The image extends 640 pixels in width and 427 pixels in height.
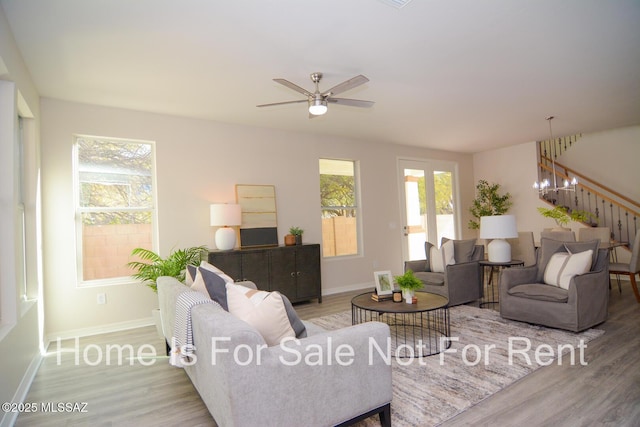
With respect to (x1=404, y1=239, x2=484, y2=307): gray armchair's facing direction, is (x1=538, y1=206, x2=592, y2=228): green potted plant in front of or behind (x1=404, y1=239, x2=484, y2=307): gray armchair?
behind

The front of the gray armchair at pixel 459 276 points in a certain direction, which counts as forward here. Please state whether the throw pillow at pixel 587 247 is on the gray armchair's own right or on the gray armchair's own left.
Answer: on the gray armchair's own left

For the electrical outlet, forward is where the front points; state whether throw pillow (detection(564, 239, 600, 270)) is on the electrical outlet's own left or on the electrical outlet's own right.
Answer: on the electrical outlet's own left

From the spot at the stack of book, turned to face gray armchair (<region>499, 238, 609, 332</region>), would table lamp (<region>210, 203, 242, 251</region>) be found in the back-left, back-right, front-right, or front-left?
back-left

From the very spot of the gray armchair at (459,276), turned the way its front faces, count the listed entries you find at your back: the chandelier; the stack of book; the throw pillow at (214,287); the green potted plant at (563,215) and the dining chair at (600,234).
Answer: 3

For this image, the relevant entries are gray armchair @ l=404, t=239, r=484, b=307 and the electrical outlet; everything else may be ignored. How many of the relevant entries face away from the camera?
0

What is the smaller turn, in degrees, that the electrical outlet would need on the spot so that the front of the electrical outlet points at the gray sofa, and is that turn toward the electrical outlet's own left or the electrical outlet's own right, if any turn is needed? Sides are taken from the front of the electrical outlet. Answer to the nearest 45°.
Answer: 0° — it already faces it

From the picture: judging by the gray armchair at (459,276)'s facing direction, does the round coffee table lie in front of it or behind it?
in front

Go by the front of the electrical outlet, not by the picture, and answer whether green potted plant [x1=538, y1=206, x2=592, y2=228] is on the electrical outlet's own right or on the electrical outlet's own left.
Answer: on the electrical outlet's own left

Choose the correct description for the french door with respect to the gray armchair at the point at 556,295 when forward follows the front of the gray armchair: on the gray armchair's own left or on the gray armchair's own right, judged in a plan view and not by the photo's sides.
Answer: on the gray armchair's own right

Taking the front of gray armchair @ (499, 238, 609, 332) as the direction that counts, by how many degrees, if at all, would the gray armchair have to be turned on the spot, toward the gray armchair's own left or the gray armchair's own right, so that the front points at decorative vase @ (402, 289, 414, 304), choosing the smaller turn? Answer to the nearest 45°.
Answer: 0° — it already faces it

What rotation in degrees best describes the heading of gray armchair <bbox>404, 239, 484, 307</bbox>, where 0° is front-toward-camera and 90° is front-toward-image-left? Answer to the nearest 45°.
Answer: approximately 45°

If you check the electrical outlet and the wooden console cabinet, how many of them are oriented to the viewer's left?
0
